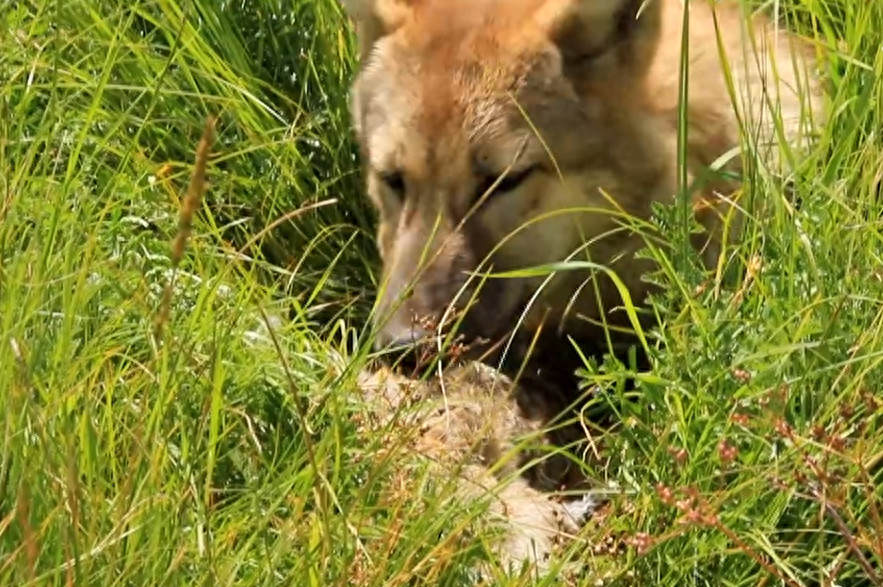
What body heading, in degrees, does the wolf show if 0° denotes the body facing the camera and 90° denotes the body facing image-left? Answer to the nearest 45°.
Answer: approximately 45°
